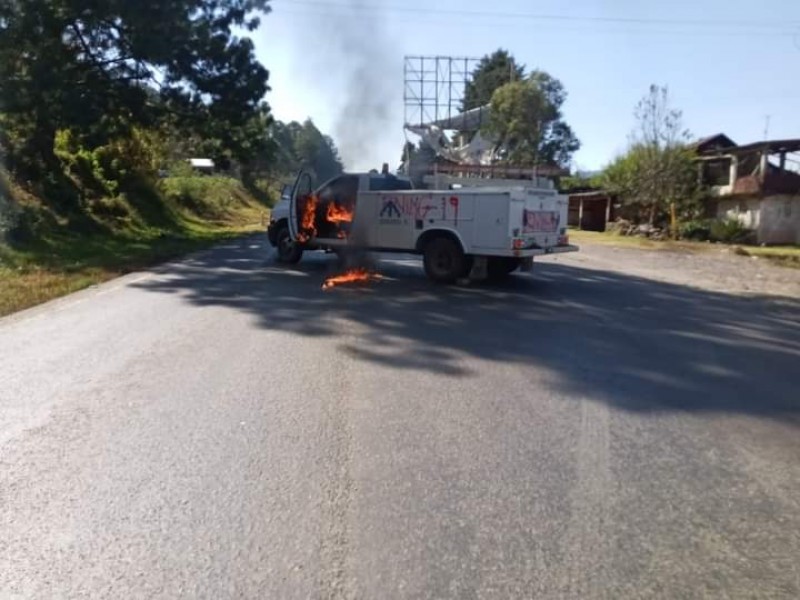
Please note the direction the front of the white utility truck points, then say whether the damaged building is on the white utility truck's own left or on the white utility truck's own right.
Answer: on the white utility truck's own right

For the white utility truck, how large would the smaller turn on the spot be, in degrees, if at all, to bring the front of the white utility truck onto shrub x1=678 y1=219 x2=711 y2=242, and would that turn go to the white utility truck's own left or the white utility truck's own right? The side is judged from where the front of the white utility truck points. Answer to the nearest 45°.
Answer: approximately 90° to the white utility truck's own right

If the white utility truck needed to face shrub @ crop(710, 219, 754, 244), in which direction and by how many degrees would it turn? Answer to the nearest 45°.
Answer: approximately 90° to its right

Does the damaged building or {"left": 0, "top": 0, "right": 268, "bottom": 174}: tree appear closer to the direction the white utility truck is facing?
the tree

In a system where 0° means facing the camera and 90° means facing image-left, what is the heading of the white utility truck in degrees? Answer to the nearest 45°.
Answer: approximately 135°

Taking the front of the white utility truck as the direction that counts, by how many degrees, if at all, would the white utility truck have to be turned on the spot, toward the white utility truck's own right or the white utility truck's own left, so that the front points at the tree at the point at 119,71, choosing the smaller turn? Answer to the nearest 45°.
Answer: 0° — it already faces it
